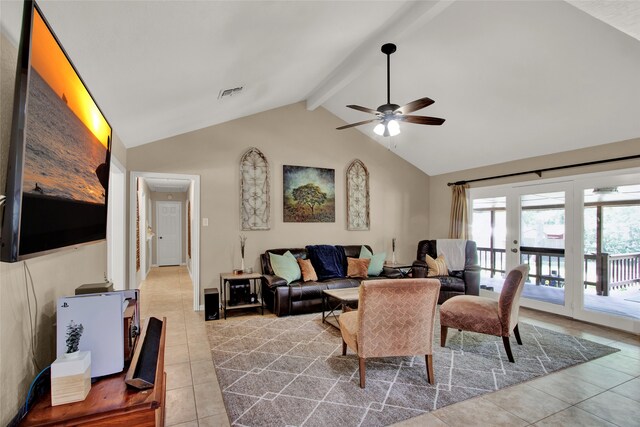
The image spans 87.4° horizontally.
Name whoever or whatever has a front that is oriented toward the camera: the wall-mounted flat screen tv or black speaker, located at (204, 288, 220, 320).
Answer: the black speaker

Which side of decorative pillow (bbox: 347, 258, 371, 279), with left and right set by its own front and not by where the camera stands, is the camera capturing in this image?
front

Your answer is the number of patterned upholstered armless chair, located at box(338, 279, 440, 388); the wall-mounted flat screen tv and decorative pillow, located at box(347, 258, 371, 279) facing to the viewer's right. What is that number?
1

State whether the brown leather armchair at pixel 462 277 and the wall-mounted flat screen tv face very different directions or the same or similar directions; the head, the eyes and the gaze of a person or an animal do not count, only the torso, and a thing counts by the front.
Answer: very different directions

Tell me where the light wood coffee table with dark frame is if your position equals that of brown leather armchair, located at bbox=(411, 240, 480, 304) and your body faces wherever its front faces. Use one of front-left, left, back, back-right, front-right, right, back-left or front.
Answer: front

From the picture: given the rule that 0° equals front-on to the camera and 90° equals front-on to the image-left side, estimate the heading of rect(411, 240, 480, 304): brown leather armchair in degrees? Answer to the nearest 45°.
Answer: approximately 45°

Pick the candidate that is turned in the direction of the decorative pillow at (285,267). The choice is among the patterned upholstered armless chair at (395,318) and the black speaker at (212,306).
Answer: the patterned upholstered armless chair

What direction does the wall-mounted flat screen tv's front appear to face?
to the viewer's right

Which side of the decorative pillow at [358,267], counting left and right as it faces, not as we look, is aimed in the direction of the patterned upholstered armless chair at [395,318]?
front

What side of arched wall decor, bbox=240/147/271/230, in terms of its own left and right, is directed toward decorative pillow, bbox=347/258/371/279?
left

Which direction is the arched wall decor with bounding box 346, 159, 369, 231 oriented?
toward the camera

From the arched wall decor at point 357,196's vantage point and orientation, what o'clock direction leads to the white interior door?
The white interior door is roughly at 4 o'clock from the arched wall decor.

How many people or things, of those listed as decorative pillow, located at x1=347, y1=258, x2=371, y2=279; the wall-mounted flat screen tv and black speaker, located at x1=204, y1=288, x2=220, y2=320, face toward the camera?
2

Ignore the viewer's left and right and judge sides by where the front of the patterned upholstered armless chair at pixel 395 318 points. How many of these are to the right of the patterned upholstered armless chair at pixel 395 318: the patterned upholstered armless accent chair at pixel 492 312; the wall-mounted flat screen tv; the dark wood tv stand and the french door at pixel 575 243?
2

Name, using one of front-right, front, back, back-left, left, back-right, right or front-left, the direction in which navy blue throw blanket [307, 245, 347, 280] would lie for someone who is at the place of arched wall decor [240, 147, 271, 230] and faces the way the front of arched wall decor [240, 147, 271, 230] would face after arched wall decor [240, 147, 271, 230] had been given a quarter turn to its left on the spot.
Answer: front
